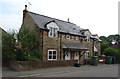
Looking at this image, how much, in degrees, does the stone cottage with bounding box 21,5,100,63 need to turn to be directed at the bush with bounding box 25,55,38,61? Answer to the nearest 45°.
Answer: approximately 45° to its right

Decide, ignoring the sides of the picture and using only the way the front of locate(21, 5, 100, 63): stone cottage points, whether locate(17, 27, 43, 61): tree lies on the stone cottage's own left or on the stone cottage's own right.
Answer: on the stone cottage's own right
